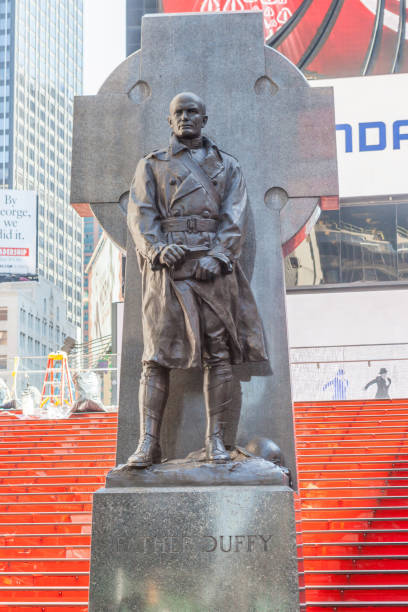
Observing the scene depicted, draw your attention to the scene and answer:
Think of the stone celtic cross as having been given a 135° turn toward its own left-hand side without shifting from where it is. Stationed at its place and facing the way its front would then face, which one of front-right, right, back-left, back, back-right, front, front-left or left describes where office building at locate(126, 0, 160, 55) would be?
front-left

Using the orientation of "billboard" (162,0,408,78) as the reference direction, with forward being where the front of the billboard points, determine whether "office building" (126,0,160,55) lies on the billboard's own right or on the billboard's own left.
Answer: on the billboard's own right

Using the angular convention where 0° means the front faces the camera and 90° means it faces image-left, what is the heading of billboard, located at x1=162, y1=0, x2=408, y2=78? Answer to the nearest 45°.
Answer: approximately 0°

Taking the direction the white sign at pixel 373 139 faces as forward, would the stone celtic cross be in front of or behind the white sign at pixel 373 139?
in front

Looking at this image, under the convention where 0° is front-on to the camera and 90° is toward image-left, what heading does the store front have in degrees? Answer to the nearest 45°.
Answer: approximately 0°

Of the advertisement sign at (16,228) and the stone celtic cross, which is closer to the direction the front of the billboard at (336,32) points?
the stone celtic cross
